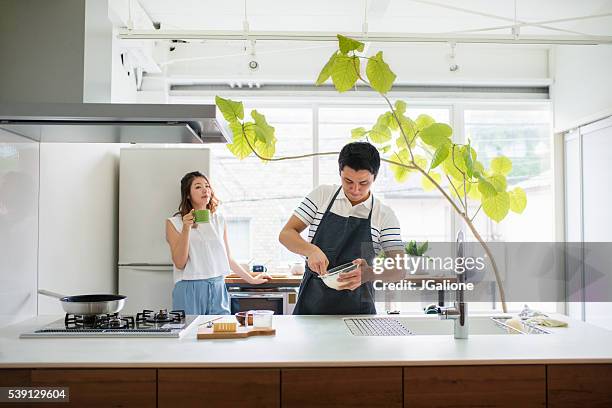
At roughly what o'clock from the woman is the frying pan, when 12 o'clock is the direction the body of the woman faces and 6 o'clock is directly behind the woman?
The frying pan is roughly at 2 o'clock from the woman.

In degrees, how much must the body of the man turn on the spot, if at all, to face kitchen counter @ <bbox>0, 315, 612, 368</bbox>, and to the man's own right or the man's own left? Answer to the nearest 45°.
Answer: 0° — they already face it

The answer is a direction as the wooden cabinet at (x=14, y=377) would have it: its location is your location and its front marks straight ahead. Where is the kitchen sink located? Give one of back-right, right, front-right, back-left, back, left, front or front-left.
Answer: left

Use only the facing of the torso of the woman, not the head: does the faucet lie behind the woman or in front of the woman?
in front

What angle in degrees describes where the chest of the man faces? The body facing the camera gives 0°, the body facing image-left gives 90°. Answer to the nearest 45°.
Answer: approximately 0°

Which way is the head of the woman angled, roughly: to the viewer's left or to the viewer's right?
to the viewer's right

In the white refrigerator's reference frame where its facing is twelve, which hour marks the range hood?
The range hood is roughly at 12 o'clock from the white refrigerator.
